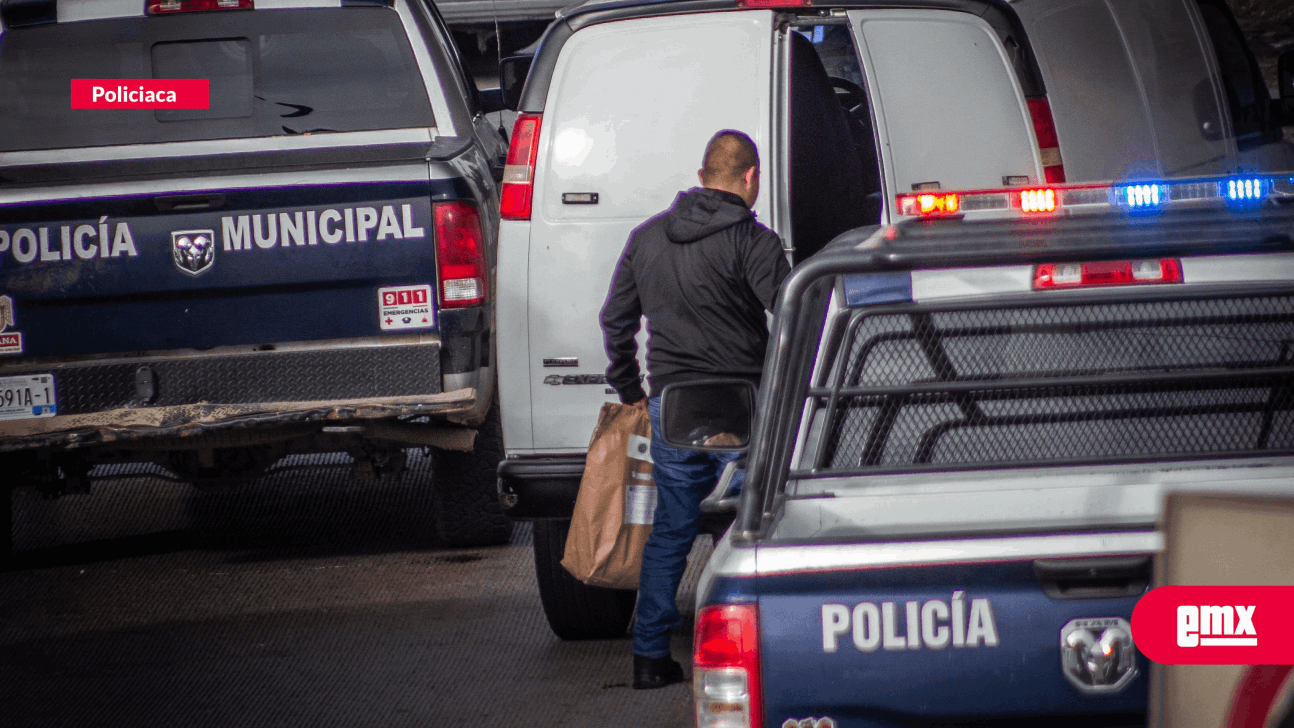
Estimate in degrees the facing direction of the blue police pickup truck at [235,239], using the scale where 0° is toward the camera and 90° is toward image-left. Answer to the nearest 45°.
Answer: approximately 180°

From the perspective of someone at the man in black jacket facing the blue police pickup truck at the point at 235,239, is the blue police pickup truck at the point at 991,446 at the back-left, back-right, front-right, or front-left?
back-left

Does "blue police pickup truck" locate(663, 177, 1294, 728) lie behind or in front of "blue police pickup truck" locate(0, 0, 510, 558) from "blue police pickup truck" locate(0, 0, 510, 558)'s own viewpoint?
behind

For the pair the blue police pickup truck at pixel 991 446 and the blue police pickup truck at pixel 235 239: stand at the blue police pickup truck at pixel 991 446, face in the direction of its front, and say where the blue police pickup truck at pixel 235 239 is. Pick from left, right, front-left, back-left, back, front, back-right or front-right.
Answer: front-left

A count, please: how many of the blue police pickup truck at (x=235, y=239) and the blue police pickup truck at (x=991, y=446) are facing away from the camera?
2

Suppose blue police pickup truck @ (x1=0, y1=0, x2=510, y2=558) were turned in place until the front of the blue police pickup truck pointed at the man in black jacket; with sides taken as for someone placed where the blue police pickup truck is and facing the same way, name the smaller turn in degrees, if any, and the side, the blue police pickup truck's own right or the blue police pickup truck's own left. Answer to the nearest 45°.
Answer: approximately 135° to the blue police pickup truck's own right

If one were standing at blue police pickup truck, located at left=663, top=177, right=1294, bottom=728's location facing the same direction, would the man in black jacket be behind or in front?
in front

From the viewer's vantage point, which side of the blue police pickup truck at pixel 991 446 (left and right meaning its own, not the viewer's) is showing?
back

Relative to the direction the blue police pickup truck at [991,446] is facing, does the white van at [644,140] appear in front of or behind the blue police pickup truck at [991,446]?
in front
